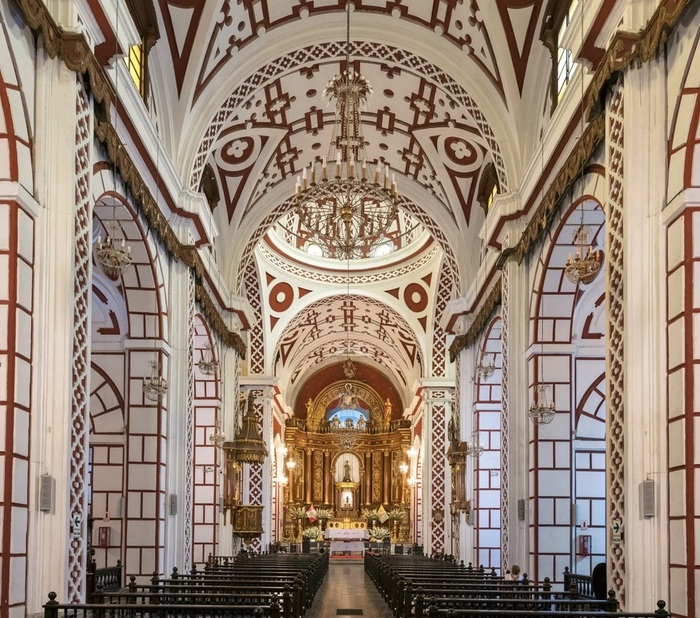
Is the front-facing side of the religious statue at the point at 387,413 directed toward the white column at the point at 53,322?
yes

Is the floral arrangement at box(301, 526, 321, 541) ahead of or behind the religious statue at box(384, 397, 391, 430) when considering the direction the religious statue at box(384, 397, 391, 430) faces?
ahead

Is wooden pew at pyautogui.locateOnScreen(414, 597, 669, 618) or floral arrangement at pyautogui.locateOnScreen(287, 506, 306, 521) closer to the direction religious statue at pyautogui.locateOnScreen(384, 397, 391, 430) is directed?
the wooden pew

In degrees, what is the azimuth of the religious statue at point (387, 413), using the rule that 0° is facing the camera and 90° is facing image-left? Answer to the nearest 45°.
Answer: approximately 0°

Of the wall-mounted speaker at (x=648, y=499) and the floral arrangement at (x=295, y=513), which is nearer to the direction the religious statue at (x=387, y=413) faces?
the wall-mounted speaker

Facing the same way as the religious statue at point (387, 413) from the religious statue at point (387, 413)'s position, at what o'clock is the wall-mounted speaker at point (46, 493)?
The wall-mounted speaker is roughly at 12 o'clock from the religious statue.

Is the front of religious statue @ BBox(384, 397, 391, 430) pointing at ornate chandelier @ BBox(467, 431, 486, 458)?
yes

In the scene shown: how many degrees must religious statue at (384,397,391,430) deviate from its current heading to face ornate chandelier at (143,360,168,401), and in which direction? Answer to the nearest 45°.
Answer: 0° — it already faces it

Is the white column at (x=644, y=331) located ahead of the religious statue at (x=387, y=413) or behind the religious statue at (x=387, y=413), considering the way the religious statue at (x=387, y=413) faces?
ahead

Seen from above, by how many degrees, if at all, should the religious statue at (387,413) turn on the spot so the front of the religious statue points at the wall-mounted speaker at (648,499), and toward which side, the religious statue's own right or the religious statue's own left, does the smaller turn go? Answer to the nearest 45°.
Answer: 0° — it already faces it

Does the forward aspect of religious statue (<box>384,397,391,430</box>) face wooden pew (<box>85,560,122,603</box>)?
yes
